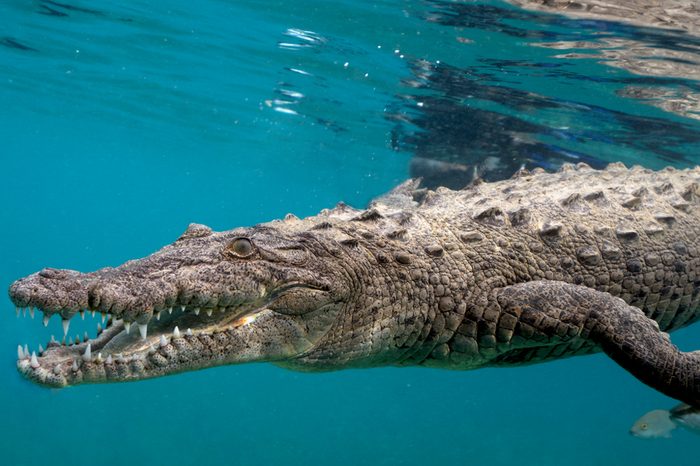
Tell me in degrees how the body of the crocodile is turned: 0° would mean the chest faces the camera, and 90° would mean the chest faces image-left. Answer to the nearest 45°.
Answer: approximately 90°
